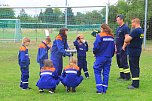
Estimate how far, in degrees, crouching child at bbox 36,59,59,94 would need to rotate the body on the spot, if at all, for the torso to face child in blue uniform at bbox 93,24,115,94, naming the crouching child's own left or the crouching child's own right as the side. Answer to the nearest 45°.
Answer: approximately 90° to the crouching child's own right

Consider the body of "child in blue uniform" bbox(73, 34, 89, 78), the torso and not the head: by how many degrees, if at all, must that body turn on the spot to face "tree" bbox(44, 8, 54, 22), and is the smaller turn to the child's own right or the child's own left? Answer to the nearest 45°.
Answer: approximately 180°

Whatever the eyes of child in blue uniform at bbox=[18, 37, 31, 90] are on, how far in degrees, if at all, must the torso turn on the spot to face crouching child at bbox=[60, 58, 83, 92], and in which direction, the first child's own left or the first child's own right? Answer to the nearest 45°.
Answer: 0° — they already face them

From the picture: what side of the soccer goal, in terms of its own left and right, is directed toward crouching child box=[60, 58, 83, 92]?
front

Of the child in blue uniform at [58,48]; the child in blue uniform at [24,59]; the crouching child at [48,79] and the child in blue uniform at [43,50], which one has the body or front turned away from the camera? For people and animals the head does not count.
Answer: the crouching child

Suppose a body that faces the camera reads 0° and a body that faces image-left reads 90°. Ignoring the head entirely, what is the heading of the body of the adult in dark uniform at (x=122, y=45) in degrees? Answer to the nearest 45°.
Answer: approximately 45°

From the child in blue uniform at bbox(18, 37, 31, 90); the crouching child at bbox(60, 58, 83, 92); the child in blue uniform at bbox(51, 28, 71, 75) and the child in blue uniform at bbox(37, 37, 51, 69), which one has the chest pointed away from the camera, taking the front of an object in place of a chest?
the crouching child

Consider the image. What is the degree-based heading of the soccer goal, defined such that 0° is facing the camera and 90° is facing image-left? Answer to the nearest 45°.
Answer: approximately 0°

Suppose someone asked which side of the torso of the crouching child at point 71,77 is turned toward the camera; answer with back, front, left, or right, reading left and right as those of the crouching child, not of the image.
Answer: back

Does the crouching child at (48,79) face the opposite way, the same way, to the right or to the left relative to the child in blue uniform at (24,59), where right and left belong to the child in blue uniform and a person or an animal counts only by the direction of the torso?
to the left

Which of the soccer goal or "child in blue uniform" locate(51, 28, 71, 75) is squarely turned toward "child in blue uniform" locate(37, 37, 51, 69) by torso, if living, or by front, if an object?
the soccer goal
